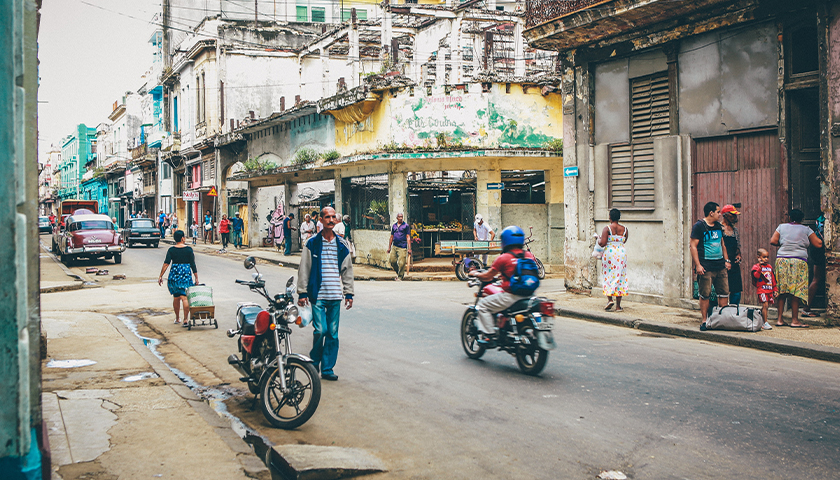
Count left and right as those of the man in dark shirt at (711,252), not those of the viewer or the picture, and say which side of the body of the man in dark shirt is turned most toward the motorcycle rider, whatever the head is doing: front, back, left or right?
right
